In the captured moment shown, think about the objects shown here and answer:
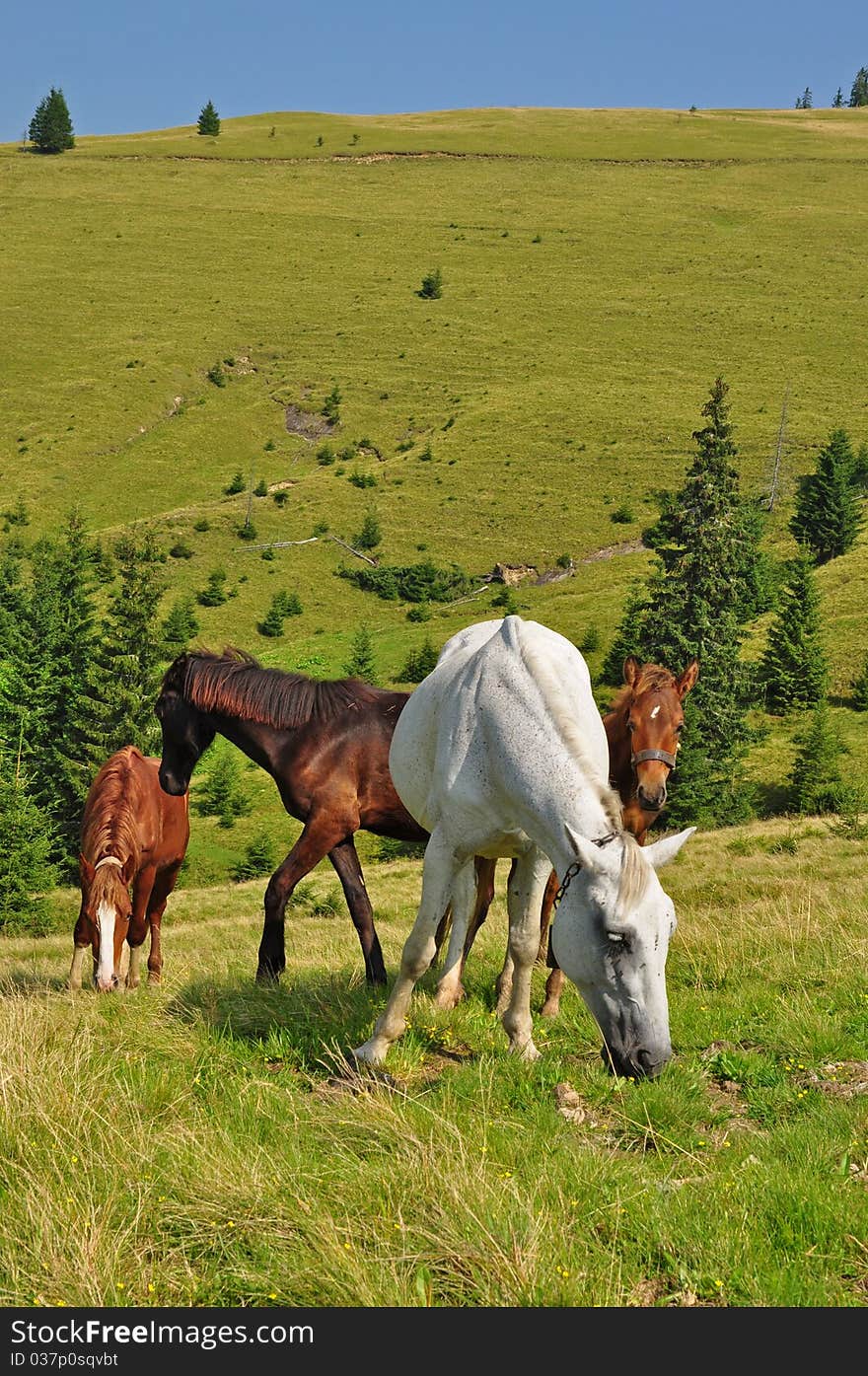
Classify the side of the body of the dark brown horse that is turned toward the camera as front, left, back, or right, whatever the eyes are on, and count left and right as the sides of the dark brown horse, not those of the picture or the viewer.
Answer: left

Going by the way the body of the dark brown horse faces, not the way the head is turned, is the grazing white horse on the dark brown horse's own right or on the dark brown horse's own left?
on the dark brown horse's own left

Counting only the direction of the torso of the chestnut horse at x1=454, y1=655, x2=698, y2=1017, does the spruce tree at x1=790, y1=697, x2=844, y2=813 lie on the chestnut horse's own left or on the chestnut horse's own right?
on the chestnut horse's own left

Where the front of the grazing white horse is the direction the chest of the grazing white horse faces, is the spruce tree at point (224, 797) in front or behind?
behind

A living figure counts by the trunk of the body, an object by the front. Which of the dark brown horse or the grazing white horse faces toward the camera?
the grazing white horse

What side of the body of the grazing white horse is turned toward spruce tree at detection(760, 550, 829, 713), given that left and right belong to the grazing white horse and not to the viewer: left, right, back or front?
back

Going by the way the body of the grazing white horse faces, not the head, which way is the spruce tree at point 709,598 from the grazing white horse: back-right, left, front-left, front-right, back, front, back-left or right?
back

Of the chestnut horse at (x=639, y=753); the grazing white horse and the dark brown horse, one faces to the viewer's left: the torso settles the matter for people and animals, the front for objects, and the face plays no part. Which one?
the dark brown horse

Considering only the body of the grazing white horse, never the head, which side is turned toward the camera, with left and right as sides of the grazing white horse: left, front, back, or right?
front

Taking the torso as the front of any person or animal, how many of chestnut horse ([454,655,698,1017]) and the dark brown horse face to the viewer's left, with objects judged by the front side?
1
